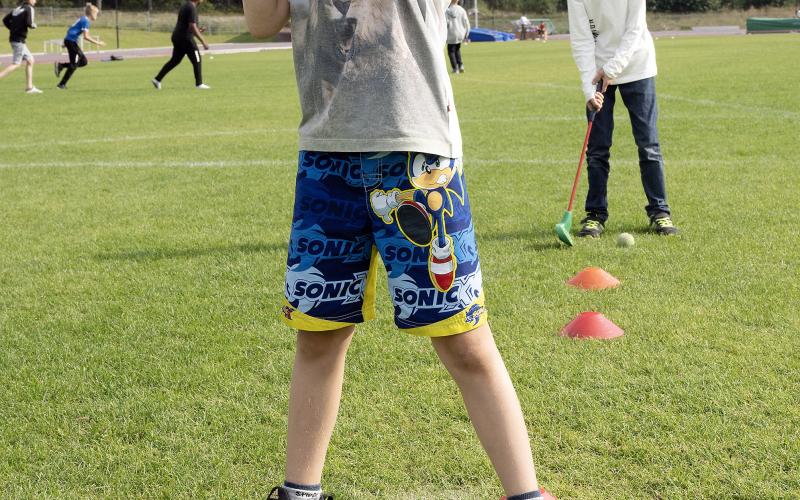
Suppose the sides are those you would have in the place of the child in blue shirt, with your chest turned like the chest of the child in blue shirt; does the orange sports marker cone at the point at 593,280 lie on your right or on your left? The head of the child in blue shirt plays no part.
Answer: on your right

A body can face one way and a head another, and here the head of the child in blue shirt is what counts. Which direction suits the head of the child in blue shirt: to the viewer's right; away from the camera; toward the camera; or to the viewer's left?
to the viewer's right

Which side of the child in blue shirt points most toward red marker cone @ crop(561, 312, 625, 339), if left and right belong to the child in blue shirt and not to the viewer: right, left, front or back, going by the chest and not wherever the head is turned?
right

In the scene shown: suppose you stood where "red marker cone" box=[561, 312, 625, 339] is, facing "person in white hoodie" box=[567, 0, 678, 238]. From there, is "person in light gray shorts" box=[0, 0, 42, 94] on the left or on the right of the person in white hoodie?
left
